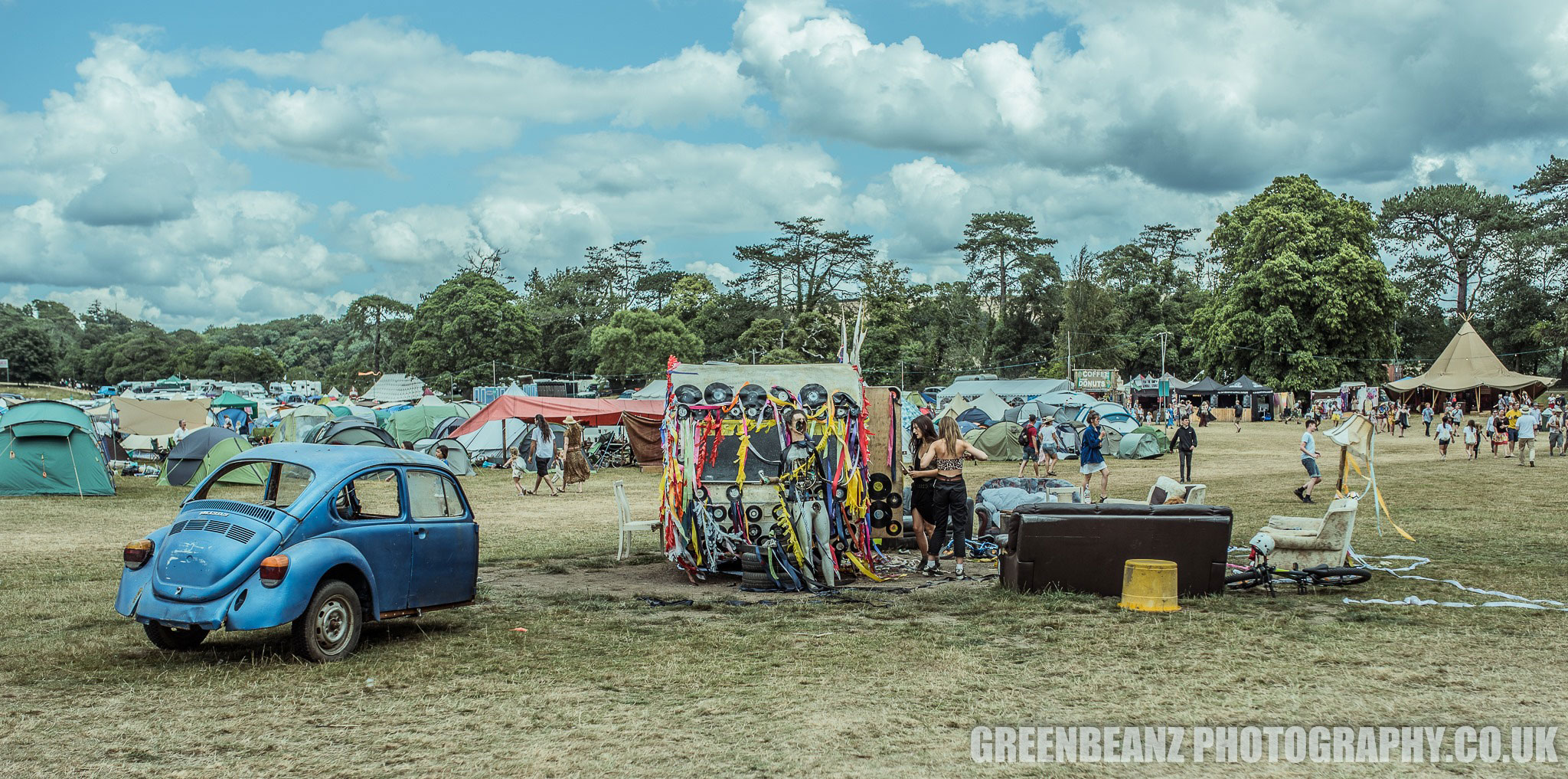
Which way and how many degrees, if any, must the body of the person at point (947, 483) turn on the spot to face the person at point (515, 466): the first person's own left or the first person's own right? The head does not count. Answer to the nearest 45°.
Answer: approximately 45° to the first person's own left

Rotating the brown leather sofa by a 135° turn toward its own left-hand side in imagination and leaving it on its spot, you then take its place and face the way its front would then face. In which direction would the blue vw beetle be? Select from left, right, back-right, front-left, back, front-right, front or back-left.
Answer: front

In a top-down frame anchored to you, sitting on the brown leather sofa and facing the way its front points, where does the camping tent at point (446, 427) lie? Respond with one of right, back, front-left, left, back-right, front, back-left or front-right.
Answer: front-left

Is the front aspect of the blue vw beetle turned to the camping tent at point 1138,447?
yes

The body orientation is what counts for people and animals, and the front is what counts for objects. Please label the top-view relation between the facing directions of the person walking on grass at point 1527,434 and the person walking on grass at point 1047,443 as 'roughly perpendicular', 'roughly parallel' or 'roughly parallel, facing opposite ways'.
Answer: roughly parallel

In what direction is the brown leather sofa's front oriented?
away from the camera

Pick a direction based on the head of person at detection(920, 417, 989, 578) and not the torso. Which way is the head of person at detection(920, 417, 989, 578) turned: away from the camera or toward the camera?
away from the camera

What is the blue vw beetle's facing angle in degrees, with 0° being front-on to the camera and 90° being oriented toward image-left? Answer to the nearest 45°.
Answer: approximately 225°

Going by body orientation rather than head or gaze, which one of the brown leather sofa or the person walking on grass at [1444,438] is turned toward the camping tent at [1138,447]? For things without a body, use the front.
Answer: the brown leather sofa
